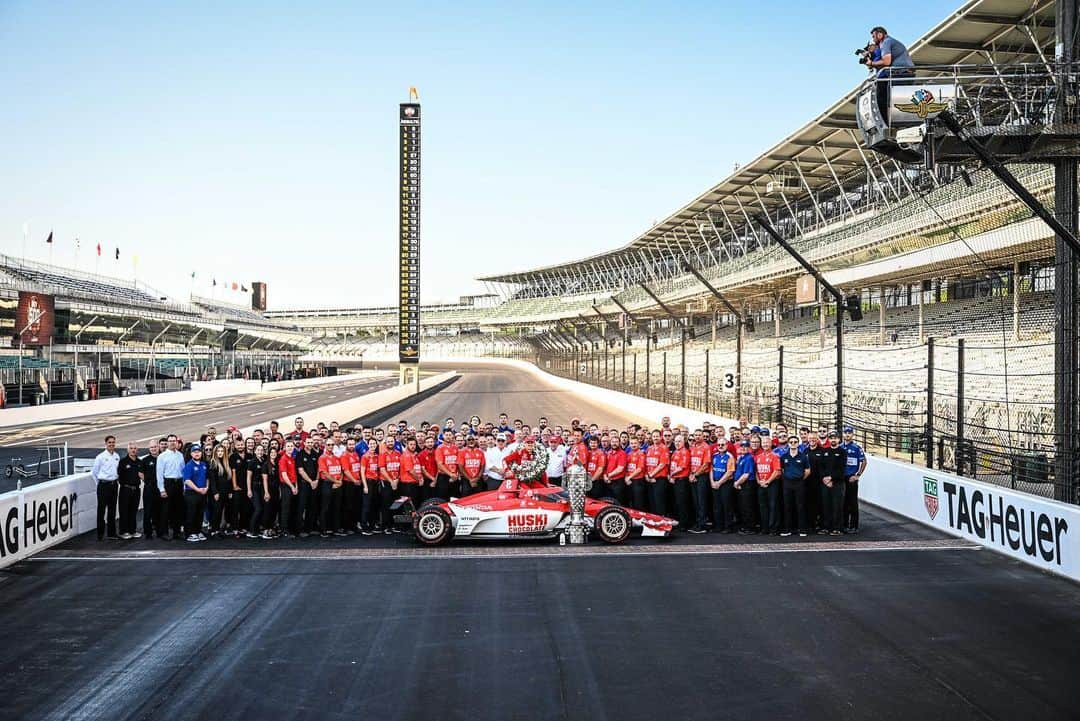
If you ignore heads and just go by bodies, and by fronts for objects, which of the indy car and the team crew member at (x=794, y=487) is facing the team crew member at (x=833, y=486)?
the indy car

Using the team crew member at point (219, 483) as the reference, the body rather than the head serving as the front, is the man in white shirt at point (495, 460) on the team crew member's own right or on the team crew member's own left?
on the team crew member's own left

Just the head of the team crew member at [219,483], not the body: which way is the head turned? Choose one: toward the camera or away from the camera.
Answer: toward the camera

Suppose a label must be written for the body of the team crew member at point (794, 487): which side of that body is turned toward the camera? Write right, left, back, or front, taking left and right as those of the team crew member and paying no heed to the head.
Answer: front

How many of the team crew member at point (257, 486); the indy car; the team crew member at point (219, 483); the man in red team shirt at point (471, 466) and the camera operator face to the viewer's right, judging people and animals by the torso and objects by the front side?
1

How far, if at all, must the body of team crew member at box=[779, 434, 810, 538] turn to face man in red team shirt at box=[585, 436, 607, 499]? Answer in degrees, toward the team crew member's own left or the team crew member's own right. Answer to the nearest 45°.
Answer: approximately 90° to the team crew member's own right

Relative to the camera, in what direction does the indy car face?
facing to the right of the viewer

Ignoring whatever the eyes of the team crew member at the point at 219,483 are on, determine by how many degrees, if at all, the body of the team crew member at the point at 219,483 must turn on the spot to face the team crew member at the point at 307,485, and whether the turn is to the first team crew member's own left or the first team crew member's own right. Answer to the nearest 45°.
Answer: approximately 90° to the first team crew member's own left

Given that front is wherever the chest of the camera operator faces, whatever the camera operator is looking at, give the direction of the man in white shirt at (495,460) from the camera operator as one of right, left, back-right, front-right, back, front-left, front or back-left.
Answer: front

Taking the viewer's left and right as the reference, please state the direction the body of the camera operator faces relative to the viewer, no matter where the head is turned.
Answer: facing to the left of the viewer

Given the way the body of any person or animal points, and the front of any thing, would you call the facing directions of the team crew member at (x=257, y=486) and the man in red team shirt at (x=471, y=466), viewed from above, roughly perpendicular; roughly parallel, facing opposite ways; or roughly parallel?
roughly parallel

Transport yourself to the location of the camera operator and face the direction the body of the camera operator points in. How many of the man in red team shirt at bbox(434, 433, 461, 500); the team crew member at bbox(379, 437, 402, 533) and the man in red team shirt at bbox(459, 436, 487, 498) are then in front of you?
3

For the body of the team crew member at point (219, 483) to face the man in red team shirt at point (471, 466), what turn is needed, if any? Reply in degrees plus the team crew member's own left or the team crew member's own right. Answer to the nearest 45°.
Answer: approximately 90° to the team crew member's own left

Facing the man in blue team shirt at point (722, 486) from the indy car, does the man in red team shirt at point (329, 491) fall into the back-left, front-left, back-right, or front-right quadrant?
back-left

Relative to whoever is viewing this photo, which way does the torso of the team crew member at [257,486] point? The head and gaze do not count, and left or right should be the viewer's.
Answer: facing the viewer

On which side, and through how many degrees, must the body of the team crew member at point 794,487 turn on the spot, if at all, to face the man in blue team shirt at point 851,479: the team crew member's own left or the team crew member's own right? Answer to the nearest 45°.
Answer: approximately 90° to the team crew member's own left

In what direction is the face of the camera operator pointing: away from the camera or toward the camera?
toward the camera

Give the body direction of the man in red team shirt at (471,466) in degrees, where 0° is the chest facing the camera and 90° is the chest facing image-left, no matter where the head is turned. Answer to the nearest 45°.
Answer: approximately 0°

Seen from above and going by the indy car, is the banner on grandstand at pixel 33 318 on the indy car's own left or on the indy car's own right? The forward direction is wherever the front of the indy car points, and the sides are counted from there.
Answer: on the indy car's own left
